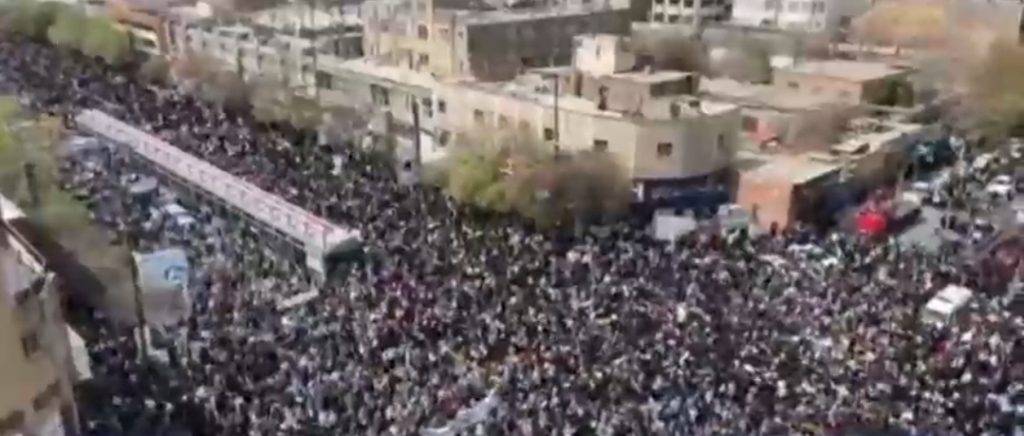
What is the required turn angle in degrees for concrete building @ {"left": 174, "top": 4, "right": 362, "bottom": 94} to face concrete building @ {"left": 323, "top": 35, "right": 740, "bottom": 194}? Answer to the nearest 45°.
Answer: approximately 90° to its left

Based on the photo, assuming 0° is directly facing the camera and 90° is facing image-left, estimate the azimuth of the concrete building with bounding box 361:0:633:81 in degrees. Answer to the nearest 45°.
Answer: approximately 45°

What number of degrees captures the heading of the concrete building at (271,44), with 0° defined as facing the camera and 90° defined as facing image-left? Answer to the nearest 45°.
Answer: approximately 45°

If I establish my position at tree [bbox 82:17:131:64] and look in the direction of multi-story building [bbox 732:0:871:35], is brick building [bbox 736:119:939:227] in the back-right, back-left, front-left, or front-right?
front-right

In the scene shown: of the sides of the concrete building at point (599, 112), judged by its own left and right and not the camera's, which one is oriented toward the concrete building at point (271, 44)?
right

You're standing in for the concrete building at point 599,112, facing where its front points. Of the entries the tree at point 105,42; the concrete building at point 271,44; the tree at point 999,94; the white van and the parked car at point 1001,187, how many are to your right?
2

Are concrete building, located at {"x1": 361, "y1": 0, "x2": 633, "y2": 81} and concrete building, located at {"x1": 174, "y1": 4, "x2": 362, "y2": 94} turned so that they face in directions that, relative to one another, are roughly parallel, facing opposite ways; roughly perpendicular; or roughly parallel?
roughly parallel

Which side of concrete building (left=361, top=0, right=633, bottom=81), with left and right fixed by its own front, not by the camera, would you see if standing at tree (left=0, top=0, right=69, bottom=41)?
right

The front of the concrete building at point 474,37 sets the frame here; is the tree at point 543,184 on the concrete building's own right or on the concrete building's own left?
on the concrete building's own left

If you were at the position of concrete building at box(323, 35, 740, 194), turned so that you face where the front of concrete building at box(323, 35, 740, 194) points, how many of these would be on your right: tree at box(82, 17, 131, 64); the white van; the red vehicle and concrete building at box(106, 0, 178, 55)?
2

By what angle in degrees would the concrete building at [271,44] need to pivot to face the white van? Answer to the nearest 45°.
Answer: approximately 45° to its left

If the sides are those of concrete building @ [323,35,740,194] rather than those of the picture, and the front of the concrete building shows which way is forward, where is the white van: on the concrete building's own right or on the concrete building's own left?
on the concrete building's own left

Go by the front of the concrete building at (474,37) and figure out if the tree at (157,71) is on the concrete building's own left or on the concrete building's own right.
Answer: on the concrete building's own right

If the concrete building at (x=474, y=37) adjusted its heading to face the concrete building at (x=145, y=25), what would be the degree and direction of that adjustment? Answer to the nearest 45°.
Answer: approximately 90° to its right

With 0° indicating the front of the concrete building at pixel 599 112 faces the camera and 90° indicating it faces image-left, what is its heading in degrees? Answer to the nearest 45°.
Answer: approximately 45°

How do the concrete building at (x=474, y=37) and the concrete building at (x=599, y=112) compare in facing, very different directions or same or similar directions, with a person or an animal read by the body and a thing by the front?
same or similar directions
